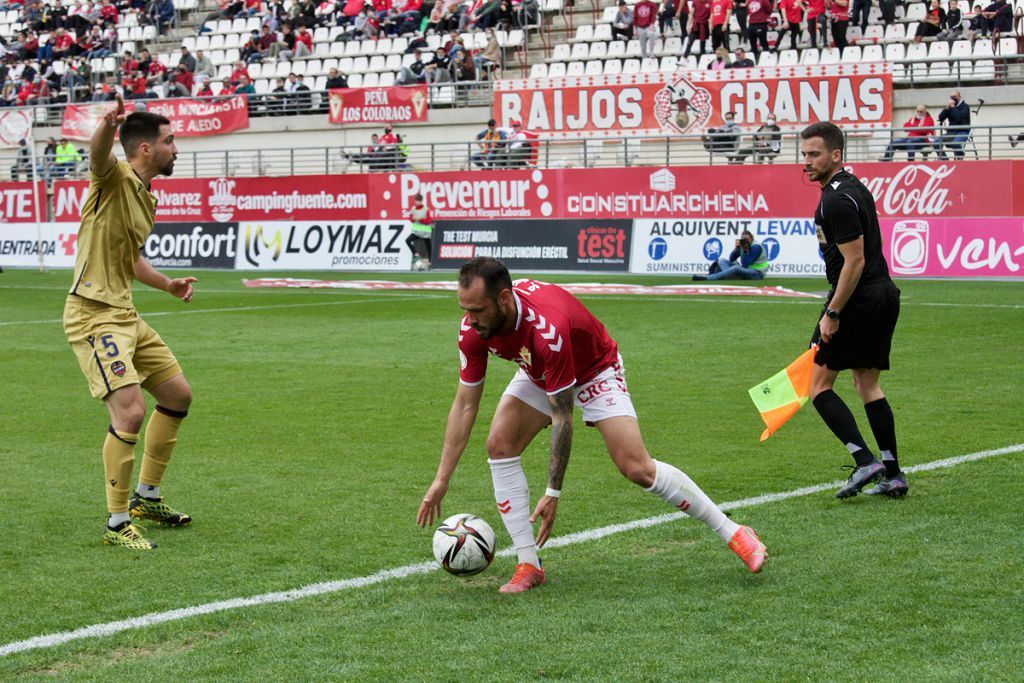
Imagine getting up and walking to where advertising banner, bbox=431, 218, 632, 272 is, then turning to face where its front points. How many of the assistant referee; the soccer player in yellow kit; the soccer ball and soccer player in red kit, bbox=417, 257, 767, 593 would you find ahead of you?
4

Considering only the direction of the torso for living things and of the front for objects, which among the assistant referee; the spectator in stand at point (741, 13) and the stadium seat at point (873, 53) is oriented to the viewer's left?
the assistant referee

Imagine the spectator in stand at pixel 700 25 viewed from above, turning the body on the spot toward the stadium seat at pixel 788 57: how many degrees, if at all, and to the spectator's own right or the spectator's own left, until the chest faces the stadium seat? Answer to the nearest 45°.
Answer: approximately 45° to the spectator's own left

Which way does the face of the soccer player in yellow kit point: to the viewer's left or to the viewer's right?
to the viewer's right

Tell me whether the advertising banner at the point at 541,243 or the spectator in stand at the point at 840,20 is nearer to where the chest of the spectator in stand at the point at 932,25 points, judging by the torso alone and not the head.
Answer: the advertising banner

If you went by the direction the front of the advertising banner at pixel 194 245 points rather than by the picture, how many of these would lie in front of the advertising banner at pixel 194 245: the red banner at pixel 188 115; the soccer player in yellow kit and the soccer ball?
2

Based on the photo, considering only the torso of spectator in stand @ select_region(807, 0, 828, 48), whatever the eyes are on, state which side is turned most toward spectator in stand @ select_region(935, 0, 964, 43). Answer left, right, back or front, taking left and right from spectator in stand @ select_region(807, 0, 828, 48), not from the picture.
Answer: left

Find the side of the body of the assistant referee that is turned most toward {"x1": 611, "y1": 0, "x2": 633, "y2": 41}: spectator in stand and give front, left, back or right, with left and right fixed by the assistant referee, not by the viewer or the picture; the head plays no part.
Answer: right
